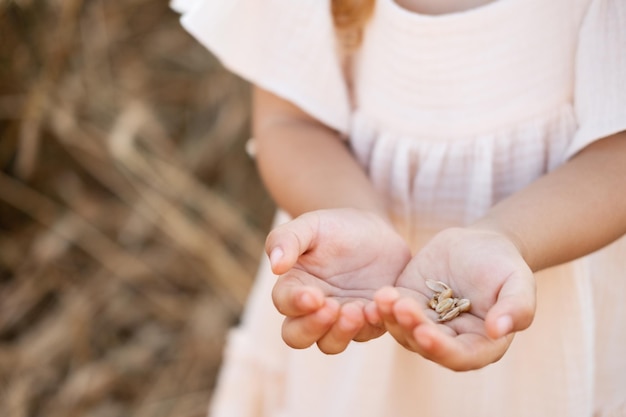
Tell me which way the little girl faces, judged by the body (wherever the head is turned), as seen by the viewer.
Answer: toward the camera
